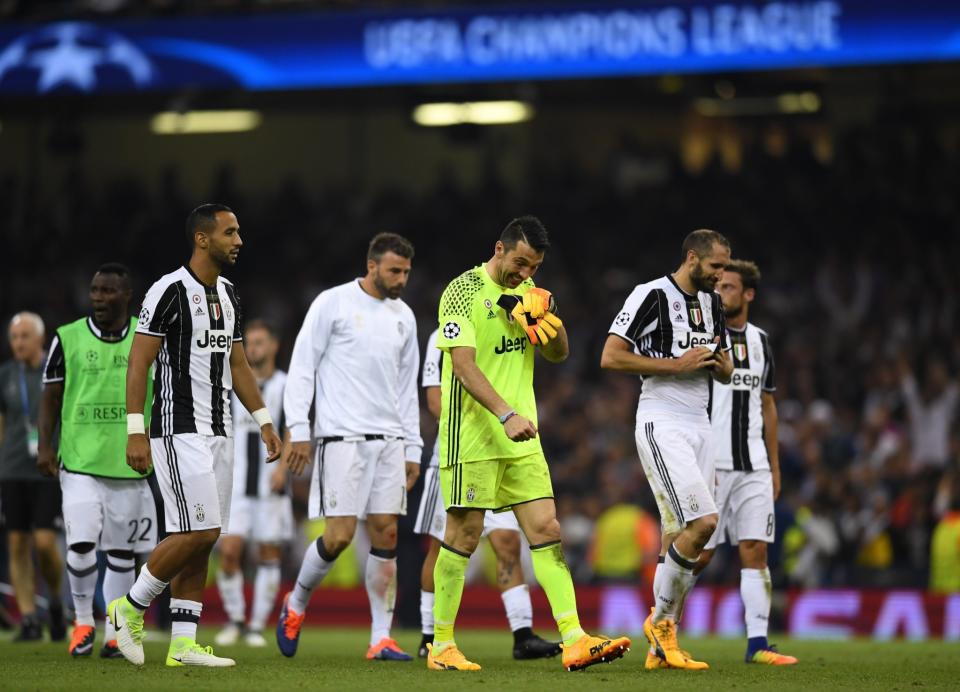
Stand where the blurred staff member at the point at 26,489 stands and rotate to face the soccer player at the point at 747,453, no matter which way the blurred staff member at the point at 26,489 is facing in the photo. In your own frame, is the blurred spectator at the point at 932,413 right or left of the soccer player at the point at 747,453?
left

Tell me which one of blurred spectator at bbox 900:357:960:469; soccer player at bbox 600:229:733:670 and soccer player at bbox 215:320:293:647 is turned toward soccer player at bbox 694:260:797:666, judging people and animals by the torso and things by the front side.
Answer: the blurred spectator

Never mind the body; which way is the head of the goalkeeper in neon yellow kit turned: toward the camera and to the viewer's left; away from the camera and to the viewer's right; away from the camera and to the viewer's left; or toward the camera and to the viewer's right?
toward the camera and to the viewer's right

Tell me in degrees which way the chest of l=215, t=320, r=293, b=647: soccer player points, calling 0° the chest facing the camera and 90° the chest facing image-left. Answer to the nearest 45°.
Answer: approximately 45°

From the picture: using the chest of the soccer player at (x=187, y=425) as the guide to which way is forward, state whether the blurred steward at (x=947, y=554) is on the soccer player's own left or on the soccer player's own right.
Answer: on the soccer player's own left

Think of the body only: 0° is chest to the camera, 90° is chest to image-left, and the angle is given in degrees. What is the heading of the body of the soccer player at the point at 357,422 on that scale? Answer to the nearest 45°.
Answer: approximately 315°

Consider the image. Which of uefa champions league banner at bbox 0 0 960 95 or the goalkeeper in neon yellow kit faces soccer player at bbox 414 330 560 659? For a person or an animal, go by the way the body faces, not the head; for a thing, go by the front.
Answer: the uefa champions league banner

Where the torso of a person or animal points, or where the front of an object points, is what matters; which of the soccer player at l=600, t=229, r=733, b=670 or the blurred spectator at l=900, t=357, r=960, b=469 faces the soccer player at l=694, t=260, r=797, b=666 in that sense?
the blurred spectator
